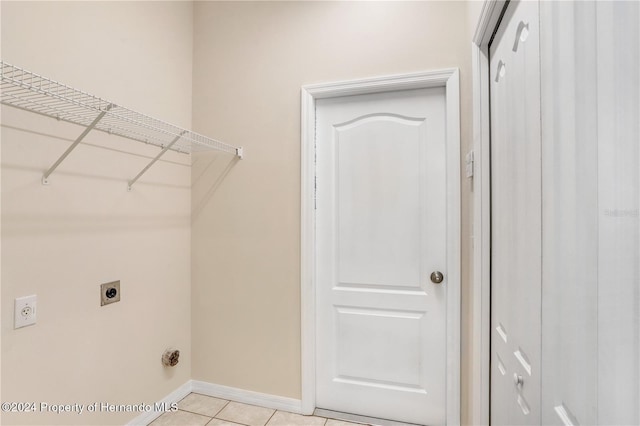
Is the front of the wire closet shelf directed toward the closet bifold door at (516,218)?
yes

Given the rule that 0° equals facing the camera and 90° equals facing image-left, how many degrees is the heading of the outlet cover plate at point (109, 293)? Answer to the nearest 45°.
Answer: approximately 315°

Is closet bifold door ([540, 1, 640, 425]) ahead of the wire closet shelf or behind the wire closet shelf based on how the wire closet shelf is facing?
ahead

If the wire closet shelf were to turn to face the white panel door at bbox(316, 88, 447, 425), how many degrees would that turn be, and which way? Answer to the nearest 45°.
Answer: approximately 45° to its left

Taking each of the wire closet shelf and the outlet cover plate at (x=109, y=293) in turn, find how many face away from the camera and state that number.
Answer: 0

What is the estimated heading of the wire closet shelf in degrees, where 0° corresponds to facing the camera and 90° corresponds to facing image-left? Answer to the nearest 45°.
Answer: approximately 315°
